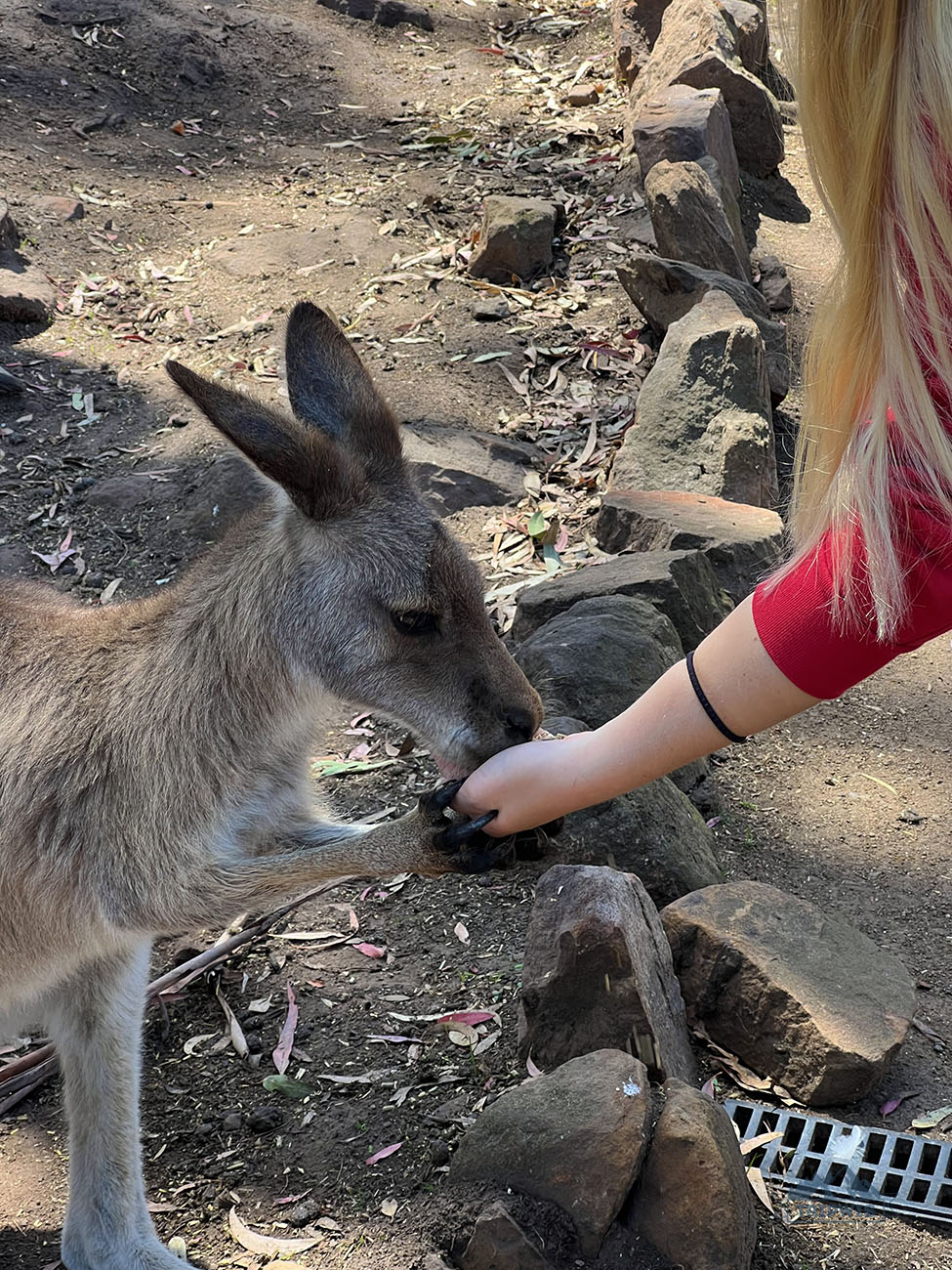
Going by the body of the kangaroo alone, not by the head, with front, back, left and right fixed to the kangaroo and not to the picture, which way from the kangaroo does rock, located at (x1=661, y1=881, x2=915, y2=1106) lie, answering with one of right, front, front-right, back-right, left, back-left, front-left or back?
front

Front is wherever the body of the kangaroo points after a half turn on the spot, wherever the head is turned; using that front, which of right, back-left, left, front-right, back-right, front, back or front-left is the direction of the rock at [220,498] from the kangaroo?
right

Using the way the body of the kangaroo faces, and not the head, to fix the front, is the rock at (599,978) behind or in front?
in front

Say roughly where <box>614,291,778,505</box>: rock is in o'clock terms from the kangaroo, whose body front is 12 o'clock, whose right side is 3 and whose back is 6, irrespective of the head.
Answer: The rock is roughly at 10 o'clock from the kangaroo.

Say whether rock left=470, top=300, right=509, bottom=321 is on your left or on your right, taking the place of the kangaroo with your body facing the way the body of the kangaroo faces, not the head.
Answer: on your left

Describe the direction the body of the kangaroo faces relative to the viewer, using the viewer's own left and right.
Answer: facing to the right of the viewer

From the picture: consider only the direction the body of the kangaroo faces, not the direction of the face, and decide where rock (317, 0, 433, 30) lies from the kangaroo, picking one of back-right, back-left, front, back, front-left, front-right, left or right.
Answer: left

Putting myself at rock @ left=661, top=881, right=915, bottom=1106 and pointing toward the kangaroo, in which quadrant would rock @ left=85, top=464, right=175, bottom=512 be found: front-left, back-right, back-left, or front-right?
front-right

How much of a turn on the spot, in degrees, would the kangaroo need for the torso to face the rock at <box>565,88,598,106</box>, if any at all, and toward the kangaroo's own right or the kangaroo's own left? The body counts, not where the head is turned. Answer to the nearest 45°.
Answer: approximately 90° to the kangaroo's own left

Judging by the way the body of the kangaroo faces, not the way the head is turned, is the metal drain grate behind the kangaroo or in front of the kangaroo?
in front

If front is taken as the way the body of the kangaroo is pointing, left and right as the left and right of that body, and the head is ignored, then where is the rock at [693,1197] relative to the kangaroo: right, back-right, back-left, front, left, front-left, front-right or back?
front-right

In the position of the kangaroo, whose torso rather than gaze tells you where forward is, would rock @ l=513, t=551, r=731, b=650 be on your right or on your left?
on your left
